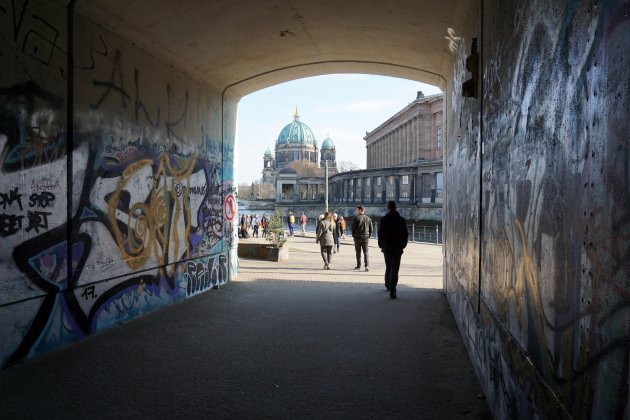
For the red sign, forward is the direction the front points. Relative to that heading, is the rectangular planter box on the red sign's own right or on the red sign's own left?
on the red sign's own left

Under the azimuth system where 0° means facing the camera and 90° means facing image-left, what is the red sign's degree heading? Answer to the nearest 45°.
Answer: approximately 315°

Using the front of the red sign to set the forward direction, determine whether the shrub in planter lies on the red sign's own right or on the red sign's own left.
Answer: on the red sign's own left
